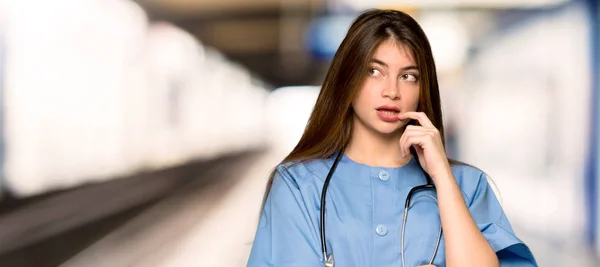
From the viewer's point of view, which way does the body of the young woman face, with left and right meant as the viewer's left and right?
facing the viewer
